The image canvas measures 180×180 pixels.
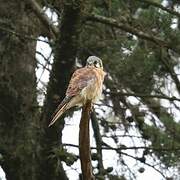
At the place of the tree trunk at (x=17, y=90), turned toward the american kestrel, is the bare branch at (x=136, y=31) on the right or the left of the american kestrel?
left

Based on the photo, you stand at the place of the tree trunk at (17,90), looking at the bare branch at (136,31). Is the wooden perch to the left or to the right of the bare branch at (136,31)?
right

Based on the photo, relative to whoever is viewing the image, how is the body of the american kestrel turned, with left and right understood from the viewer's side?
facing to the right of the viewer
